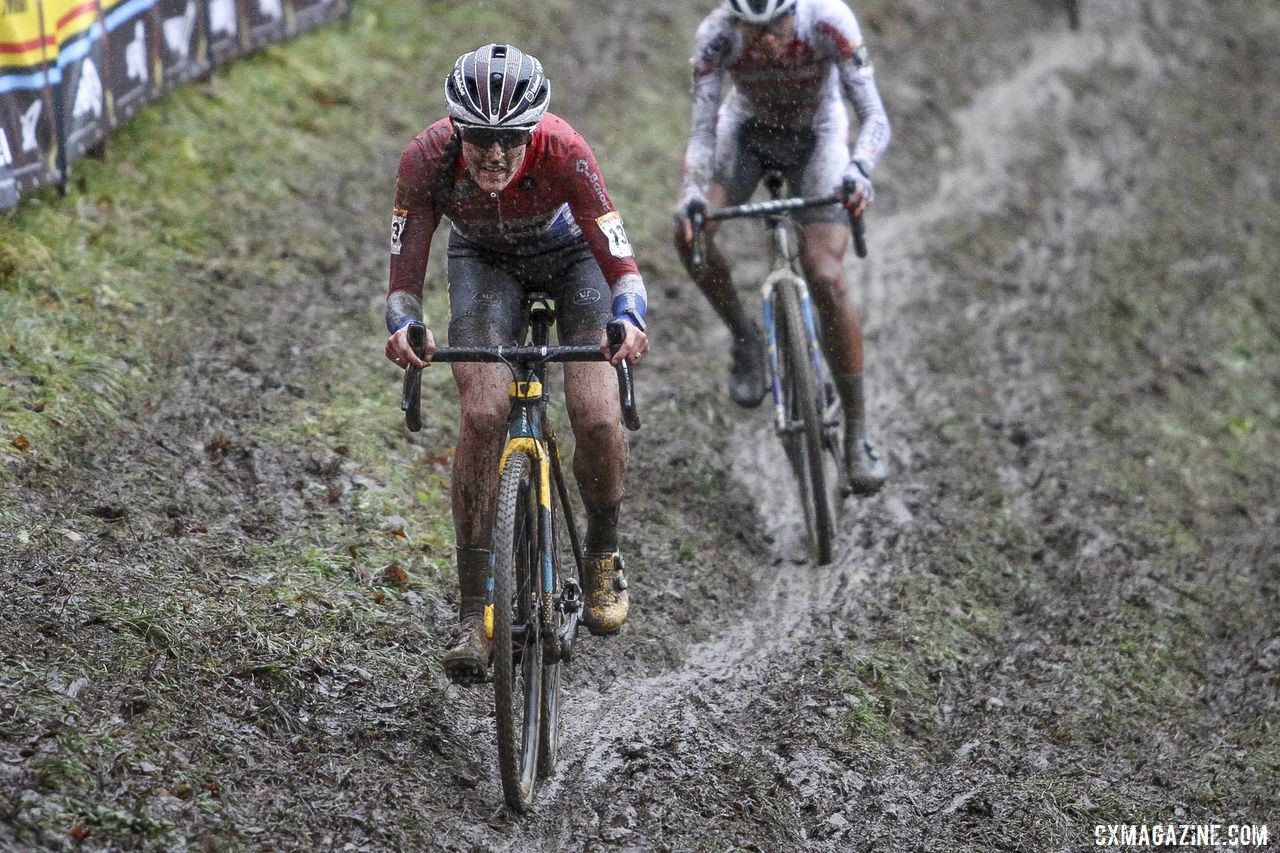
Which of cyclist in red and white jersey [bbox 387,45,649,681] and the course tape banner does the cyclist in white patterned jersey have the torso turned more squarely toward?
the cyclist in red and white jersey

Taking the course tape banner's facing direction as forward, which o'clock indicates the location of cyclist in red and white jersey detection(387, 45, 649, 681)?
The cyclist in red and white jersey is roughly at 1 o'clock from the course tape banner.

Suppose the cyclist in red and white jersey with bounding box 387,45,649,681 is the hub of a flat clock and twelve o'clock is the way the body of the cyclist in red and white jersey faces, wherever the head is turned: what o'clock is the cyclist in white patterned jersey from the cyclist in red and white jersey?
The cyclist in white patterned jersey is roughly at 7 o'clock from the cyclist in red and white jersey.

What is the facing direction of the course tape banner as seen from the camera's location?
facing the viewer and to the right of the viewer

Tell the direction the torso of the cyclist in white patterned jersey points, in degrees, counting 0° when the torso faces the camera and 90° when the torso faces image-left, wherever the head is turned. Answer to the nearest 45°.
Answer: approximately 0°

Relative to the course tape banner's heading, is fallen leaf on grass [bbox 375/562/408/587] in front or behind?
in front

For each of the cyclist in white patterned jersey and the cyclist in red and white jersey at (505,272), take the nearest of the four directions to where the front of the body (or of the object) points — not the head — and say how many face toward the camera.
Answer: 2

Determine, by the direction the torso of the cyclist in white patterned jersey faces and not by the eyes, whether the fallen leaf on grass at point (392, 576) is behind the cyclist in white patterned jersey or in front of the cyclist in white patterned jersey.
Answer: in front
